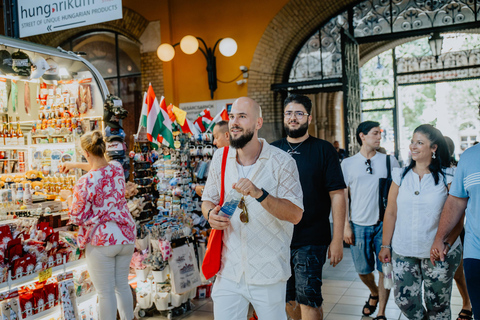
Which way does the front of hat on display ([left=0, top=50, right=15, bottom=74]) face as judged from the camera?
facing the viewer and to the right of the viewer

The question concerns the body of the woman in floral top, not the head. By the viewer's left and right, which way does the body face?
facing away from the viewer and to the left of the viewer

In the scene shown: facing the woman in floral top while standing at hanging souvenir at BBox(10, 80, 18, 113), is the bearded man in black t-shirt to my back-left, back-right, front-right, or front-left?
front-left

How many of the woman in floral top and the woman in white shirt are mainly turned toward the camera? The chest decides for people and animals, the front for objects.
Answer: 1

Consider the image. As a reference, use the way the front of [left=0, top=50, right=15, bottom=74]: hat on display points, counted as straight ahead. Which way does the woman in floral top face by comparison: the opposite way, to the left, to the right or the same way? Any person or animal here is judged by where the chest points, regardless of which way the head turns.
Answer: the opposite way

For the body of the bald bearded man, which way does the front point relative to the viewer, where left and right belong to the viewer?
facing the viewer and to the left of the viewer

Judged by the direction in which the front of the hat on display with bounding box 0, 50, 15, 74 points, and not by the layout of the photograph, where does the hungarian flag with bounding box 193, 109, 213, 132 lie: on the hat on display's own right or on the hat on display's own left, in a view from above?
on the hat on display's own left

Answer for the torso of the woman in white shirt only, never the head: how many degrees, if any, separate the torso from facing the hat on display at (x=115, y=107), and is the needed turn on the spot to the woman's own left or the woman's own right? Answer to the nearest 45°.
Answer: approximately 90° to the woman's own right

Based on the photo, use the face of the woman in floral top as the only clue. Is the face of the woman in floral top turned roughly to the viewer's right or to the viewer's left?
to the viewer's left

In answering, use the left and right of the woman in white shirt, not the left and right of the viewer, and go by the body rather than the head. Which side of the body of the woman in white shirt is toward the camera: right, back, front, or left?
front

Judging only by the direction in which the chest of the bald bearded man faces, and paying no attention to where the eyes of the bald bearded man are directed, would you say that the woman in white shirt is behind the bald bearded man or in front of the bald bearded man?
behind

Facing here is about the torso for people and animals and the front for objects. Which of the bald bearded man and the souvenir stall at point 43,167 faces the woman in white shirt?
the souvenir stall
